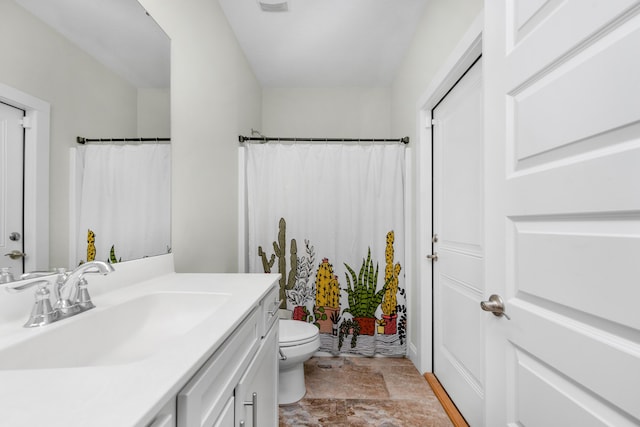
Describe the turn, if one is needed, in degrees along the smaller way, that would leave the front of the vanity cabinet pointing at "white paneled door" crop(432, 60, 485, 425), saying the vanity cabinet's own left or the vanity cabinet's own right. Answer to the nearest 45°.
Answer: approximately 45° to the vanity cabinet's own left

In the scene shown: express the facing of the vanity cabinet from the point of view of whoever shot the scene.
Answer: facing to the right of the viewer

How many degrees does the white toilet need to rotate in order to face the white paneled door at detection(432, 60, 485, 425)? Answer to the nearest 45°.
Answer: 0° — it already faces it
